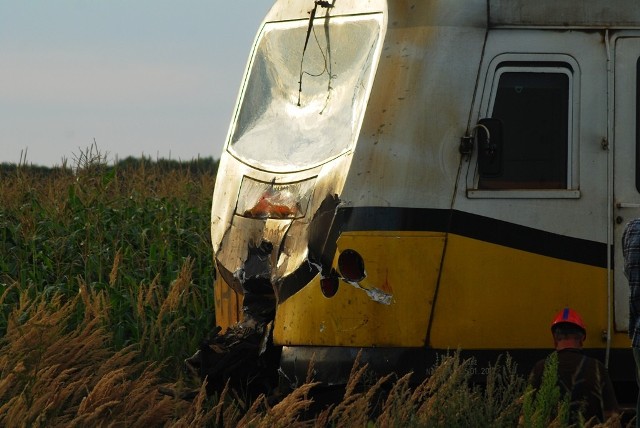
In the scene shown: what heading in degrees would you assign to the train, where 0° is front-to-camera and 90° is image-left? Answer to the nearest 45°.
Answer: approximately 45°

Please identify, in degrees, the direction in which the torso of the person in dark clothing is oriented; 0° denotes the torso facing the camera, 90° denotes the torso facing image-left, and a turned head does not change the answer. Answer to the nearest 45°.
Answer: approximately 180°

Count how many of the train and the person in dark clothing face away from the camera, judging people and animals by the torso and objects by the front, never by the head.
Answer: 1

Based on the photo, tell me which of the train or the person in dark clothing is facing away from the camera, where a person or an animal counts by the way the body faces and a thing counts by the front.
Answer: the person in dark clothing
